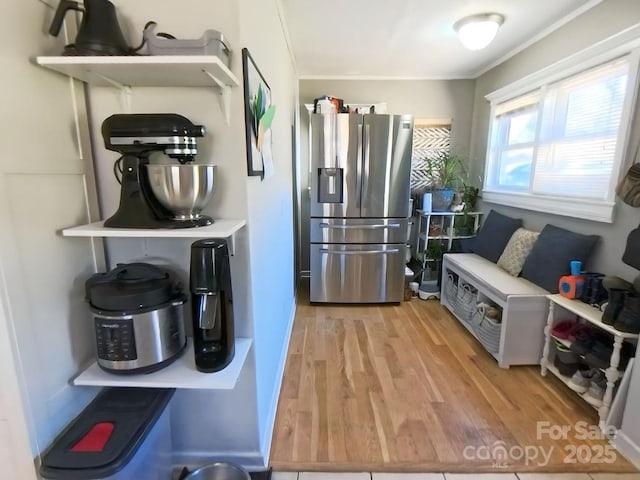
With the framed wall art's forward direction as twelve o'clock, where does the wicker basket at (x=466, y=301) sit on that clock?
The wicker basket is roughly at 11 o'clock from the framed wall art.

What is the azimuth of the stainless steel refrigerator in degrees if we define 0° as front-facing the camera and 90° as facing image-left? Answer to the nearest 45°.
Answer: approximately 0°

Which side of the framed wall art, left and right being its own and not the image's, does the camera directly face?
right

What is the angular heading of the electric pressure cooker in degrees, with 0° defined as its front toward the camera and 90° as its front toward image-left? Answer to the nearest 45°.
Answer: approximately 45°

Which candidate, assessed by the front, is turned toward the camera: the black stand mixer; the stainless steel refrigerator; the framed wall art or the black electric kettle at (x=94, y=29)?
the stainless steel refrigerator

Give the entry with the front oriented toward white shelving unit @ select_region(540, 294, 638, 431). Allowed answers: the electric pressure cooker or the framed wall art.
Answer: the framed wall art

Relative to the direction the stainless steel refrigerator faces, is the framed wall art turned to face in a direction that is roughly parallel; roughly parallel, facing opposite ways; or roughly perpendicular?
roughly perpendicular

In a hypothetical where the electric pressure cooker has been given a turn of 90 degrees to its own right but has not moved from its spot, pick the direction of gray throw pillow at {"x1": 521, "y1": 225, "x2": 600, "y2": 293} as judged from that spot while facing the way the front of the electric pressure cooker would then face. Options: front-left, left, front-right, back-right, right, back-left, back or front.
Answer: back-right

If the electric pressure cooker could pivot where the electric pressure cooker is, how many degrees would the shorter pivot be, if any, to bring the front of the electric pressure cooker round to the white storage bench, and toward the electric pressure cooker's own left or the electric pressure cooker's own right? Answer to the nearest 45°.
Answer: approximately 135° to the electric pressure cooker's own left

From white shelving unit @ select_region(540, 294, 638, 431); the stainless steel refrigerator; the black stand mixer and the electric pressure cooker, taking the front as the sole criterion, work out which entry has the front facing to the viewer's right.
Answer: the black stand mixer
